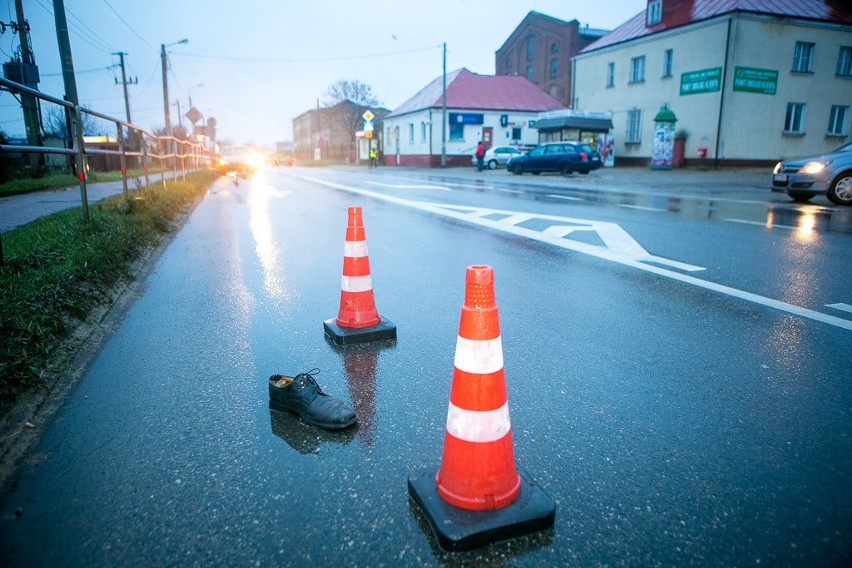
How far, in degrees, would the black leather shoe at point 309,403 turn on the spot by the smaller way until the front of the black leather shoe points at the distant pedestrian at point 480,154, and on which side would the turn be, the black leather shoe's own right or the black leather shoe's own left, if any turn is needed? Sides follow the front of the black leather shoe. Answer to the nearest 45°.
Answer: approximately 135° to the black leather shoe's own left

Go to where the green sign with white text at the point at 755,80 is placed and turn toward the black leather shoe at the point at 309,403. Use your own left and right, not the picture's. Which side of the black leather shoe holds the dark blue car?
right

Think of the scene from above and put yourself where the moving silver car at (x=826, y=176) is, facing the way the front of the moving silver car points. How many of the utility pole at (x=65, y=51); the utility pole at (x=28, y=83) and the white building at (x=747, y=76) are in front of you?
2

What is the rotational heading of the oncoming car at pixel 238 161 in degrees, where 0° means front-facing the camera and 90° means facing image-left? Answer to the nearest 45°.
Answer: approximately 0°

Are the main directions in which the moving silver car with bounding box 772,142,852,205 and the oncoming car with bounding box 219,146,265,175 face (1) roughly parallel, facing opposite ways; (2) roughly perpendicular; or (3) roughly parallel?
roughly perpendicular

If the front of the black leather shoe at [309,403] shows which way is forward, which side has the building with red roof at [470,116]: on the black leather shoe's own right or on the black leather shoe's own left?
on the black leather shoe's own left

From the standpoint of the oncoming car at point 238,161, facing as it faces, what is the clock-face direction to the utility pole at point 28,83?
The utility pole is roughly at 12 o'clock from the oncoming car.

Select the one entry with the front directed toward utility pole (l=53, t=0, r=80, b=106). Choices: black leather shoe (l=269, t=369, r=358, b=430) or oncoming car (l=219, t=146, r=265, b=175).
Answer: the oncoming car

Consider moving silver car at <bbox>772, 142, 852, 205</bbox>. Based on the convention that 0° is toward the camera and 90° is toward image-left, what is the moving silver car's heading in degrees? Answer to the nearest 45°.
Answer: approximately 45°
